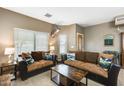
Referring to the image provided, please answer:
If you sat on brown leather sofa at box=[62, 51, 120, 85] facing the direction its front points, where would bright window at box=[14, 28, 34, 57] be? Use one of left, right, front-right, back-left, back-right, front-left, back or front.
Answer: front-right

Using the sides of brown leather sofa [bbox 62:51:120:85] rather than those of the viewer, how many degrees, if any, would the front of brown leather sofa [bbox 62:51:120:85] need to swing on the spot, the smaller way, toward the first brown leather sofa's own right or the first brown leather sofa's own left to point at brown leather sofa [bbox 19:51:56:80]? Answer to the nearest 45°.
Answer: approximately 45° to the first brown leather sofa's own right

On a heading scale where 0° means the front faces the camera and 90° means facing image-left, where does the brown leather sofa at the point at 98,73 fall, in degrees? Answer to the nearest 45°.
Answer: approximately 45°

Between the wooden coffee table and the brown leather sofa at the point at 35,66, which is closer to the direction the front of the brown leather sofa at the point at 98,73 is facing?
the wooden coffee table

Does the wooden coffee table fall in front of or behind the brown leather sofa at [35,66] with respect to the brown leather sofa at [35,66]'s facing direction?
in front

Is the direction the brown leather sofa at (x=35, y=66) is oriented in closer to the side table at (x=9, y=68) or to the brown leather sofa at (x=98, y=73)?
the brown leather sofa

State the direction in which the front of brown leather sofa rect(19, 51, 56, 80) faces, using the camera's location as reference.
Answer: facing the viewer and to the right of the viewer

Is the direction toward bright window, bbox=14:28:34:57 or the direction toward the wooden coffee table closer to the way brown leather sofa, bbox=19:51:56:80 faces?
the wooden coffee table

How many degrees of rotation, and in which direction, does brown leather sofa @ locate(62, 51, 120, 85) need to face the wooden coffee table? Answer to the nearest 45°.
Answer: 0° — it already faces it

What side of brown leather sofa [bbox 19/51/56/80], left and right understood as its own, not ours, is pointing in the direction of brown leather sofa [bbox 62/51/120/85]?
front

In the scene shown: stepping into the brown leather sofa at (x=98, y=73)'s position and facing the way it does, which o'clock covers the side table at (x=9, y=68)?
The side table is roughly at 1 o'clock from the brown leather sofa.

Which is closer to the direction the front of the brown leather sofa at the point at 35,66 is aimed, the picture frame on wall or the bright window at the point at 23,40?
the picture frame on wall

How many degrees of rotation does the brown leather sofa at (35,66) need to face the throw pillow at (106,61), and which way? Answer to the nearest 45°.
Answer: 0° — it already faces it

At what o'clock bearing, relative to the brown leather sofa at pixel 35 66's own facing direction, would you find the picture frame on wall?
The picture frame on wall is roughly at 10 o'clock from the brown leather sofa.

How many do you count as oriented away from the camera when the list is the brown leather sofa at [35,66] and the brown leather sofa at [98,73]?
0
